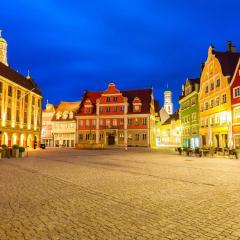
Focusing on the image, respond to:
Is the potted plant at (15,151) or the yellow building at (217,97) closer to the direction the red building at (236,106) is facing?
the potted plant

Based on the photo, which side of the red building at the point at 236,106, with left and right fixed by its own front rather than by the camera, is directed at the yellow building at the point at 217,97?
right

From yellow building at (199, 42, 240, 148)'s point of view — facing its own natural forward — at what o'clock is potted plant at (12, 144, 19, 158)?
The potted plant is roughly at 12 o'clock from the yellow building.

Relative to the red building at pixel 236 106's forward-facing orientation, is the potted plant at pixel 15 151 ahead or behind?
ahead

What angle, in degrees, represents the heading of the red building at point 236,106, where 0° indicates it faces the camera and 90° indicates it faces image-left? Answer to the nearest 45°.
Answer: approximately 45°

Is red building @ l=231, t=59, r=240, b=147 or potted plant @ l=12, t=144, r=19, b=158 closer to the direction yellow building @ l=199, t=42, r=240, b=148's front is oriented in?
the potted plant

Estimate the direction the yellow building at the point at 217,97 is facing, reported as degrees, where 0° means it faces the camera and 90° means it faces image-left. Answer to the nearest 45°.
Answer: approximately 45°
